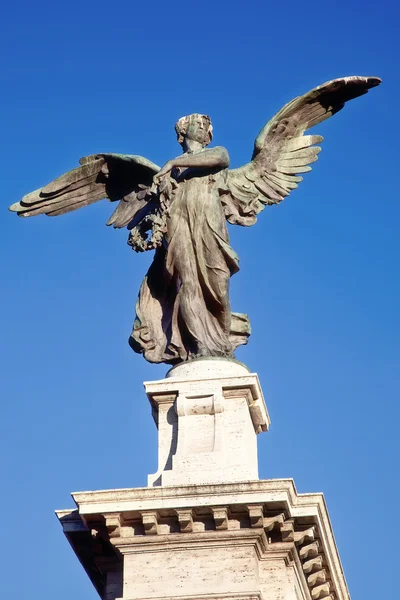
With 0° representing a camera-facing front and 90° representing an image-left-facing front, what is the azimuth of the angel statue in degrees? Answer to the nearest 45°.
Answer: approximately 0°
